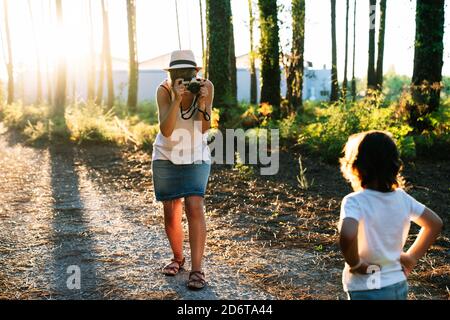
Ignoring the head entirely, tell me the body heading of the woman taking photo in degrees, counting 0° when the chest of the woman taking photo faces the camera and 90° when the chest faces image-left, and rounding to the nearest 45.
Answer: approximately 0°

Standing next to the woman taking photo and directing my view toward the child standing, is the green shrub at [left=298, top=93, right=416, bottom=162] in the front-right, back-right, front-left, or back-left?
back-left

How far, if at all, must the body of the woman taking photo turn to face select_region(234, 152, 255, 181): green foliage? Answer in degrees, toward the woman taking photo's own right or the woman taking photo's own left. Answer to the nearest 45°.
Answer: approximately 180°

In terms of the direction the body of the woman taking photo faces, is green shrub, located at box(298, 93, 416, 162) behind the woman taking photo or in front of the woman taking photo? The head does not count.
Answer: behind

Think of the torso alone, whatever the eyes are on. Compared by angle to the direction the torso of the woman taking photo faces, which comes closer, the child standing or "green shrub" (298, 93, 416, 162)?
the child standing

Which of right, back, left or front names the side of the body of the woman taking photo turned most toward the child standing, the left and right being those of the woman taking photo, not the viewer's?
front

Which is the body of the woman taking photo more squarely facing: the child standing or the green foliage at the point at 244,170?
the child standing
